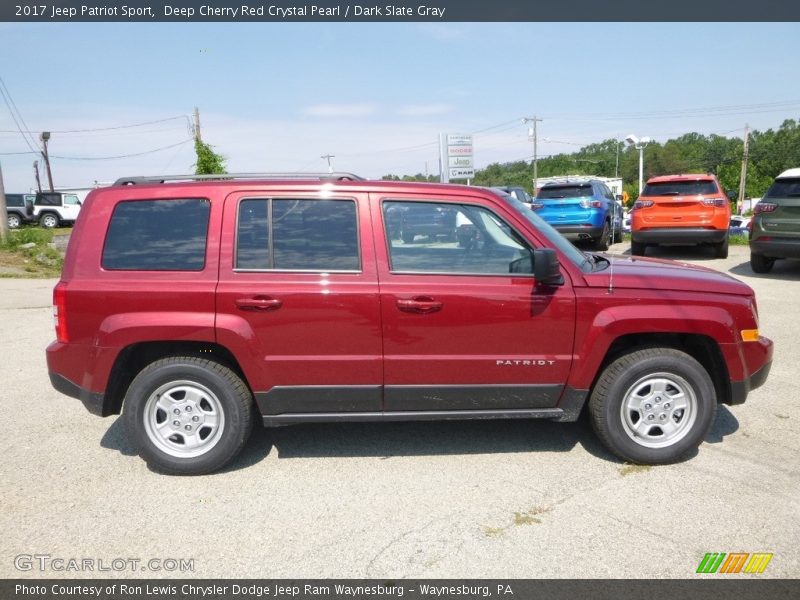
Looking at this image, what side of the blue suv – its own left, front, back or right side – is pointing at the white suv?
left

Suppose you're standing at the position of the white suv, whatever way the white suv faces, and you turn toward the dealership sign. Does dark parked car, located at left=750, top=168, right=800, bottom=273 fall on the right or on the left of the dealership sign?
right

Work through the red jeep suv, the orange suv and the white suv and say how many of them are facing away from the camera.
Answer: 1

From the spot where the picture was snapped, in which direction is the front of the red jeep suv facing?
facing to the right of the viewer

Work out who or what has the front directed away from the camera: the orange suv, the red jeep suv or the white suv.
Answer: the orange suv

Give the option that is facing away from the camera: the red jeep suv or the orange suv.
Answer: the orange suv

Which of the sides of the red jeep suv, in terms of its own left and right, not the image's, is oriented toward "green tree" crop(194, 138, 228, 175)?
left

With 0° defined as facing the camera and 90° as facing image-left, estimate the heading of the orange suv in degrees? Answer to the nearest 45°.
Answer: approximately 180°

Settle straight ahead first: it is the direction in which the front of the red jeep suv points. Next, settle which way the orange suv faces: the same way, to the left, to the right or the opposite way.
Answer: to the left
